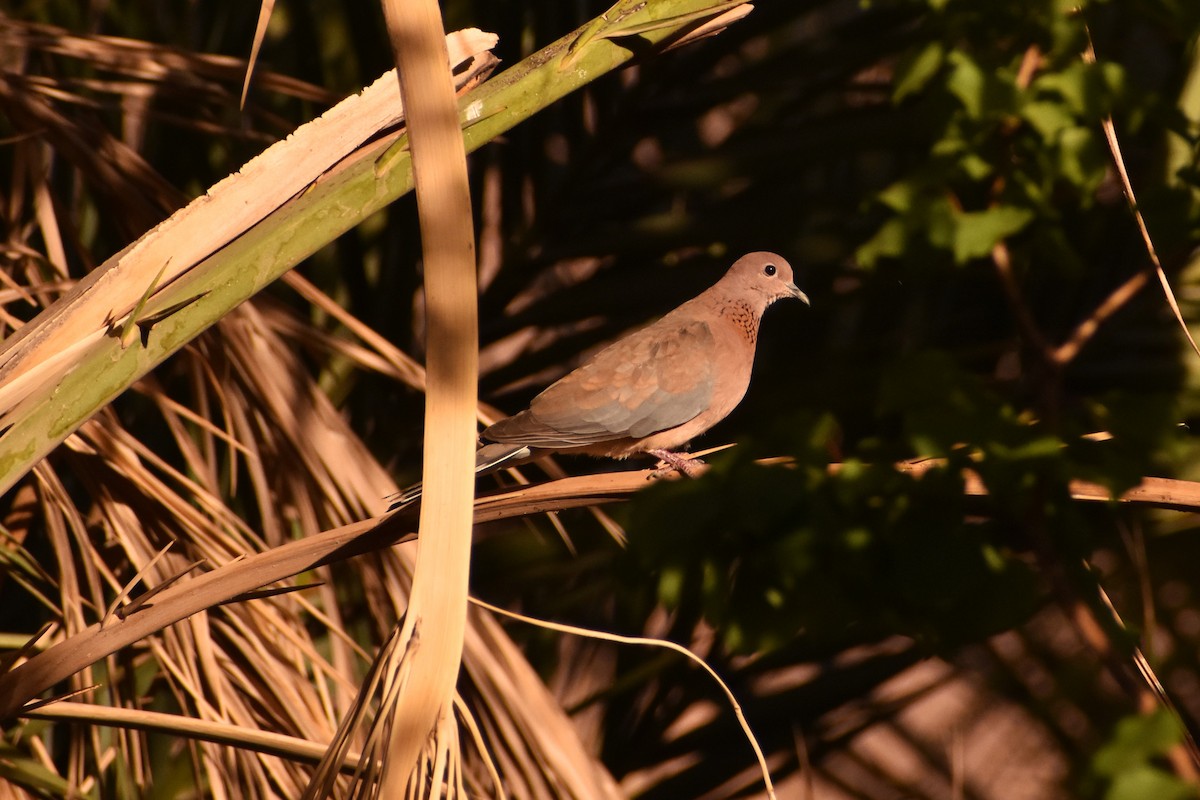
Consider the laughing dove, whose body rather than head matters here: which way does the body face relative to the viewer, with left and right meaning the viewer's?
facing to the right of the viewer
